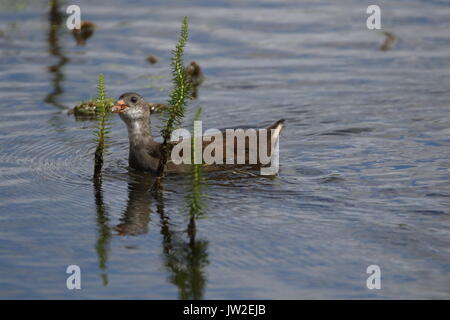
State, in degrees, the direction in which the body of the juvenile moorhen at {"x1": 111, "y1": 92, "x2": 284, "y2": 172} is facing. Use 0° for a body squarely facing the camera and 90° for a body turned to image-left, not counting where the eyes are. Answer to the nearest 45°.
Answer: approximately 90°
